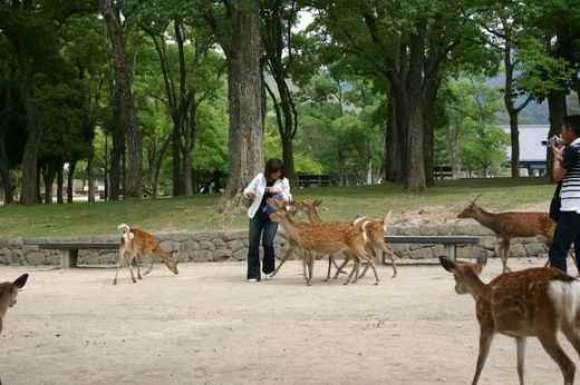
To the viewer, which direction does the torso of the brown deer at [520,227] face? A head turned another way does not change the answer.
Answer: to the viewer's left

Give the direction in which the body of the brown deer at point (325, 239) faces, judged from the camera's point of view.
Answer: to the viewer's left

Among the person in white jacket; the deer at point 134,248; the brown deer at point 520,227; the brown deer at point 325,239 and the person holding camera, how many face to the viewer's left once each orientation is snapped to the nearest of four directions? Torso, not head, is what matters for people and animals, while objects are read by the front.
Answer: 3

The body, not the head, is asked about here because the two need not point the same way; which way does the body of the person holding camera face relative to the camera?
to the viewer's left

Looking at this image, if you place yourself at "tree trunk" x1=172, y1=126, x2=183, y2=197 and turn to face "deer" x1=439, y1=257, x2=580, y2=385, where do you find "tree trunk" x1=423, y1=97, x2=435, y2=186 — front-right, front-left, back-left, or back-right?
front-left

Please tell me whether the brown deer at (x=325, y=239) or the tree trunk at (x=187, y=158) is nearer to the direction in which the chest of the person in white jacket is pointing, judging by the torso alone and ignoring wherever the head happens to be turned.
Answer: the brown deer

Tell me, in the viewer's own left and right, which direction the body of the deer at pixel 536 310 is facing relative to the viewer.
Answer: facing away from the viewer and to the left of the viewer

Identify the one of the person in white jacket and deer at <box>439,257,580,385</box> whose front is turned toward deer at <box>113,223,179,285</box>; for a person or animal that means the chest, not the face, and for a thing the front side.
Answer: deer at <box>439,257,580,385</box>

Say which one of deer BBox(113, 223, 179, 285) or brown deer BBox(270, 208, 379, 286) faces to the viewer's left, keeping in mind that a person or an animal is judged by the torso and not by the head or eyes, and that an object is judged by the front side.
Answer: the brown deer

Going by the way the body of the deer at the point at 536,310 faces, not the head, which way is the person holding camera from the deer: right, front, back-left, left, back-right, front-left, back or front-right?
front-right

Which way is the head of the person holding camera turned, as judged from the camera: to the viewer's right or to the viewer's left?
to the viewer's left

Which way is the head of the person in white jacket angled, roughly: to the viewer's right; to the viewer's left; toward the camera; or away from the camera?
toward the camera

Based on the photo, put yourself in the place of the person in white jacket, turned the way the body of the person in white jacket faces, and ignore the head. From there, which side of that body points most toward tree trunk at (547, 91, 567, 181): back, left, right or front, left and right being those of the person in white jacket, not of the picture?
left
